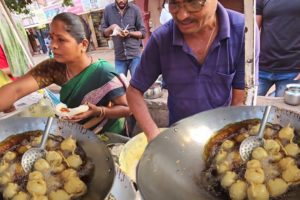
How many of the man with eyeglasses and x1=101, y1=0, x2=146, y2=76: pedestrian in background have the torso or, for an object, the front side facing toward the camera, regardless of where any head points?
2

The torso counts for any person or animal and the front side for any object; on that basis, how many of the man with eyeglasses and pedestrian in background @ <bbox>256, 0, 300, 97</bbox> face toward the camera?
2

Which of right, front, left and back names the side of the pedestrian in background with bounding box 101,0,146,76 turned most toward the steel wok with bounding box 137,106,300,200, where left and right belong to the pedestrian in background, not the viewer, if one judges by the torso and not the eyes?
front

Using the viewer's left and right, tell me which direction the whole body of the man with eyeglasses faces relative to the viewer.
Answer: facing the viewer

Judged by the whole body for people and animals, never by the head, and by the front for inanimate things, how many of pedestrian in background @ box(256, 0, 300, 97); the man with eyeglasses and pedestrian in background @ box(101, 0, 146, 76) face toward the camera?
3

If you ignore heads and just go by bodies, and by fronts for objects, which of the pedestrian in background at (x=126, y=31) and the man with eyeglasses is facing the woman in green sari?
the pedestrian in background

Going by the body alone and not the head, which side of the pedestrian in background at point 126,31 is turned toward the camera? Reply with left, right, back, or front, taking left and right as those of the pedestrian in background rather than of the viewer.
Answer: front

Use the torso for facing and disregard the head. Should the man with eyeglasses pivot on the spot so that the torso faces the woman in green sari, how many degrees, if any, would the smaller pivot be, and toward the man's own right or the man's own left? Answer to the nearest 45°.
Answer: approximately 90° to the man's own right

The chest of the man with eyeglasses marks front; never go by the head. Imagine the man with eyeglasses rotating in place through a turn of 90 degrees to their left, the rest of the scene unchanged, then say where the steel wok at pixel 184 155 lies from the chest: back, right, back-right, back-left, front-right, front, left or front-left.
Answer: right

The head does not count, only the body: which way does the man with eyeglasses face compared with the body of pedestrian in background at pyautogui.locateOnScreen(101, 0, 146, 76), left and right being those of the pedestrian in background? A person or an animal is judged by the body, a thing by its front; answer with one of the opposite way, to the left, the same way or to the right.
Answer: the same way

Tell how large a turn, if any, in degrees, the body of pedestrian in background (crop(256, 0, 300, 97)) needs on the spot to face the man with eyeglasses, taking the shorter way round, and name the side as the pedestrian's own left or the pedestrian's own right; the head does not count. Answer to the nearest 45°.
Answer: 0° — they already face them

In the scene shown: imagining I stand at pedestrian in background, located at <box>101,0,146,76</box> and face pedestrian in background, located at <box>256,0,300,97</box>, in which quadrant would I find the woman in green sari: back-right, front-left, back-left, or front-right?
front-right
